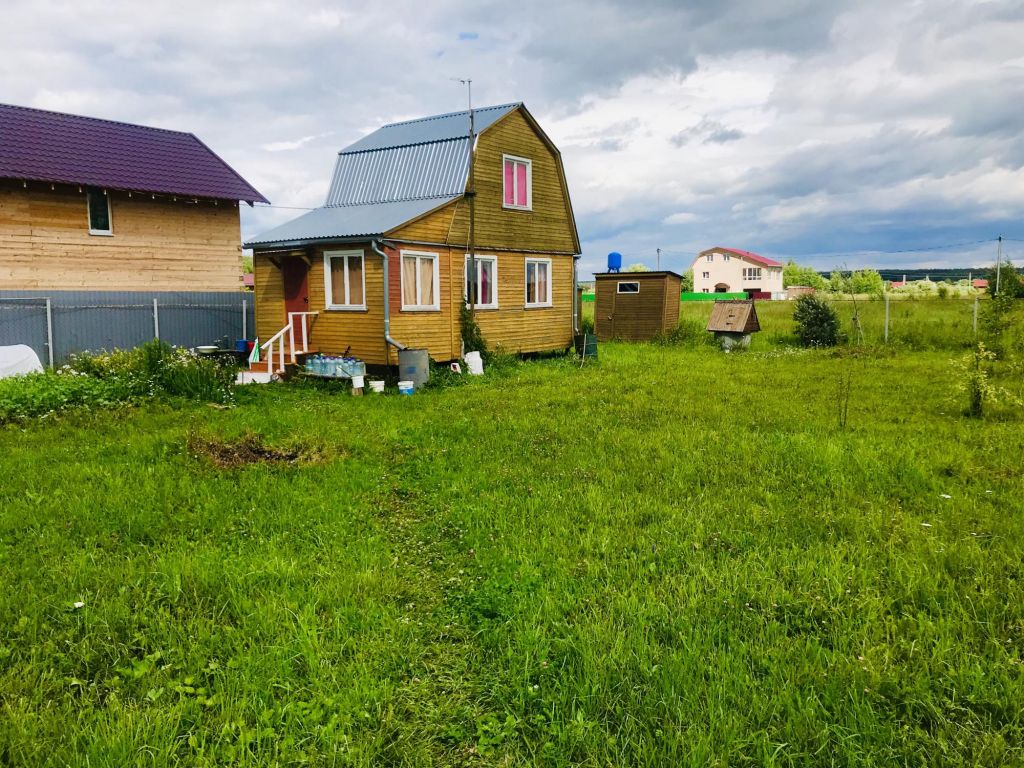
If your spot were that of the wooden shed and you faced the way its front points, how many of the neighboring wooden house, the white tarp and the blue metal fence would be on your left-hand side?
0

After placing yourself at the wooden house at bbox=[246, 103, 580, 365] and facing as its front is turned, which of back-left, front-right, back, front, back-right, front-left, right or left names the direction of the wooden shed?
back

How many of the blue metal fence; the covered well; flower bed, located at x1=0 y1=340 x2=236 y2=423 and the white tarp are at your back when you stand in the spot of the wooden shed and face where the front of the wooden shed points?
0

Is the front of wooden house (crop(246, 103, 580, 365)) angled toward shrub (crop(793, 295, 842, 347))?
no

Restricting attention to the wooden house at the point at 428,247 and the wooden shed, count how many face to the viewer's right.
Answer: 0

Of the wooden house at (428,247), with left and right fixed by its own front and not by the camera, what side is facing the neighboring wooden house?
right

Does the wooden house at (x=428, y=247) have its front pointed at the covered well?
no

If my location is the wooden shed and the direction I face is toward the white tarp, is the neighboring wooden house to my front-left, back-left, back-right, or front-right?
front-right

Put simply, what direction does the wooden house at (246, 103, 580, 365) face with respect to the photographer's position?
facing the viewer and to the left of the viewer

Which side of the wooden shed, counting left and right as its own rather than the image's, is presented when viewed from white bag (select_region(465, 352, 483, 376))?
front

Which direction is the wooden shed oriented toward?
toward the camera

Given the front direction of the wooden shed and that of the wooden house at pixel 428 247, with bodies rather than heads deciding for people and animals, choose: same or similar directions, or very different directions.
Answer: same or similar directions

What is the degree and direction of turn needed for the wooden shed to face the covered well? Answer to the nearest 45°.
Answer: approximately 45° to its left
